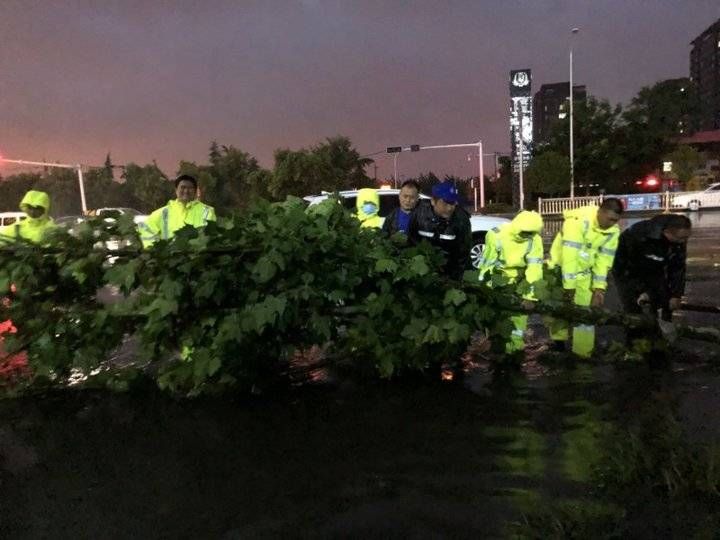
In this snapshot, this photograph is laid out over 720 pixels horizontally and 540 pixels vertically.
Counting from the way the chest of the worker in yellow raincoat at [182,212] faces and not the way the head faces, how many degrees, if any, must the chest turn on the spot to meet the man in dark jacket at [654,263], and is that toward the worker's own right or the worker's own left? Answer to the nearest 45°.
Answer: approximately 90° to the worker's own left

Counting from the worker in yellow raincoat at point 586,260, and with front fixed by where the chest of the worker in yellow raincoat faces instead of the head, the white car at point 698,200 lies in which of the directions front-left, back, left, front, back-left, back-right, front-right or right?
back-left

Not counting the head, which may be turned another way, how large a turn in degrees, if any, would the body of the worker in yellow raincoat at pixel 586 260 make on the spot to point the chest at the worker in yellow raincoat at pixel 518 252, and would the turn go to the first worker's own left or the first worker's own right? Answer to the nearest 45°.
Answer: approximately 90° to the first worker's own right

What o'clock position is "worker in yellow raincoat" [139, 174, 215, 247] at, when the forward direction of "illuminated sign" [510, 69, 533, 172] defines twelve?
The worker in yellow raincoat is roughly at 12 o'clock from the illuminated sign.

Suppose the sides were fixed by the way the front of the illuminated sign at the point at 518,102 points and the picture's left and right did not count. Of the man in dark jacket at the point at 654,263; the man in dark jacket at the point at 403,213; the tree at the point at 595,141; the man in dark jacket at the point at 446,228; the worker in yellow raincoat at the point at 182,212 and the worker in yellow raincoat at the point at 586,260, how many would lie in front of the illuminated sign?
5

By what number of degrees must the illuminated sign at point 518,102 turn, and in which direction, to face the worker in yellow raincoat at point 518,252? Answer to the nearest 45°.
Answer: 0° — it already faces them

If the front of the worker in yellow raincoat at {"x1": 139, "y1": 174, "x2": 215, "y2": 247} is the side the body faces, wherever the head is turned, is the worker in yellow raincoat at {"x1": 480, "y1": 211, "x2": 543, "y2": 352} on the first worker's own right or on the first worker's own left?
on the first worker's own left

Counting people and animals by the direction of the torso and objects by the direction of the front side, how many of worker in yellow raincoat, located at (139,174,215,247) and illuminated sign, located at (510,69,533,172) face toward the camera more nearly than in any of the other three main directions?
2

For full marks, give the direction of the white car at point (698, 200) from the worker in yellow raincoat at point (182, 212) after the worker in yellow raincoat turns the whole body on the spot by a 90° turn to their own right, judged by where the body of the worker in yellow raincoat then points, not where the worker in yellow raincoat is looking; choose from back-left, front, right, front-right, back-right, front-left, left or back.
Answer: back-right

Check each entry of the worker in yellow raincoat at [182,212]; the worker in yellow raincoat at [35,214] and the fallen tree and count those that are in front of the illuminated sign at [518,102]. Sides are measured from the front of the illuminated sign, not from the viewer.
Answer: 3
